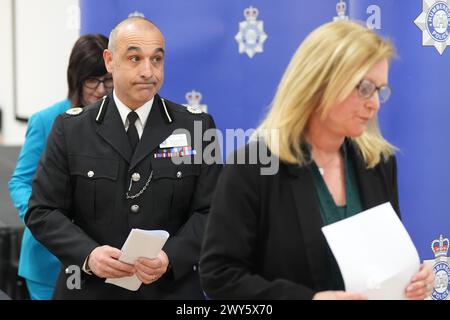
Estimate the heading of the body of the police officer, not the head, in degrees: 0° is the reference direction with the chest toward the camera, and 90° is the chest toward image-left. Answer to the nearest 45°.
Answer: approximately 0°

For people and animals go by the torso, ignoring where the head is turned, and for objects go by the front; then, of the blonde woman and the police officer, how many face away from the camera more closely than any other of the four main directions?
0

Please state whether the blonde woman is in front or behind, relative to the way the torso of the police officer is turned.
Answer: in front

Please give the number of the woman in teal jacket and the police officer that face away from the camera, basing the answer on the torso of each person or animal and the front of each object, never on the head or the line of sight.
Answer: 0

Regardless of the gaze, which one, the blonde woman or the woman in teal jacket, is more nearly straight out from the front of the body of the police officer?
the blonde woman

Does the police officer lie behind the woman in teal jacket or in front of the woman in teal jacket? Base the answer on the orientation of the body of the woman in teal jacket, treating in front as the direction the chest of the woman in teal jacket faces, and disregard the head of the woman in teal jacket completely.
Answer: in front
